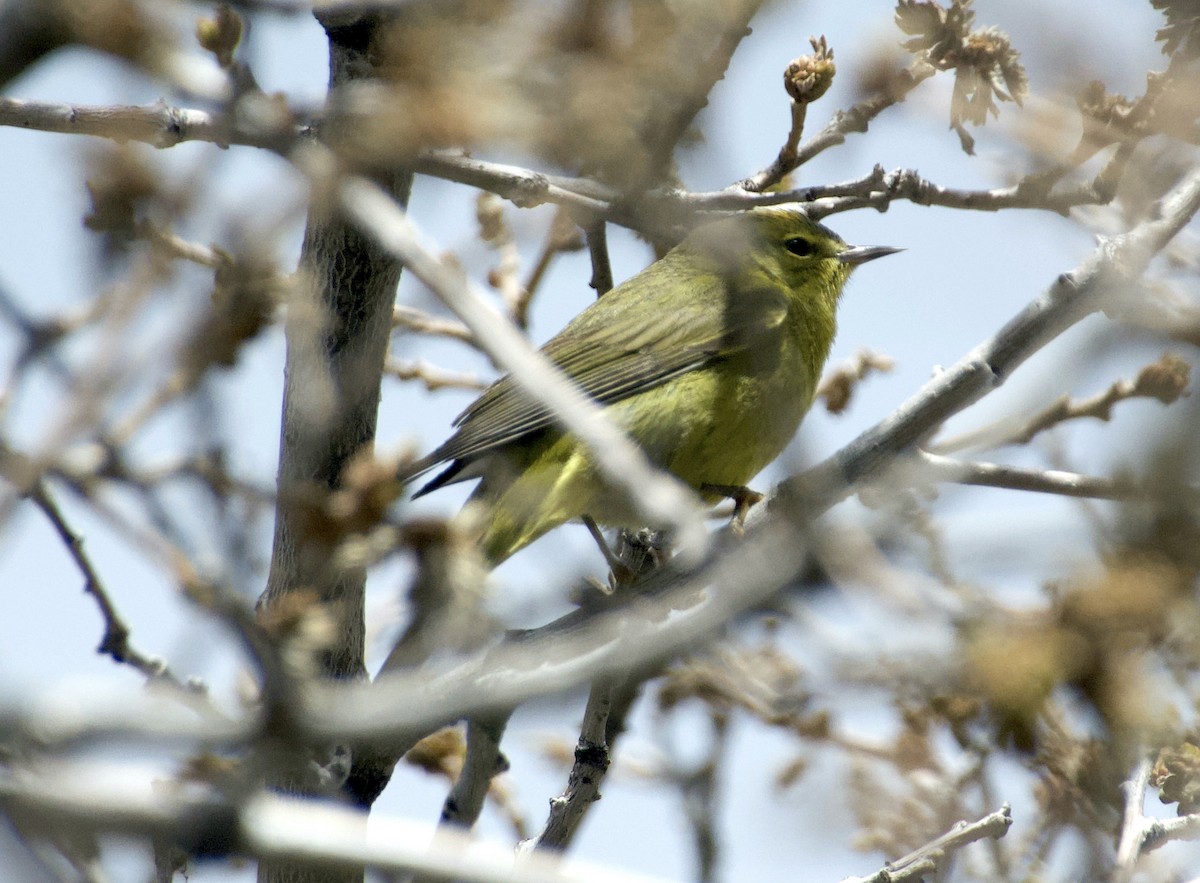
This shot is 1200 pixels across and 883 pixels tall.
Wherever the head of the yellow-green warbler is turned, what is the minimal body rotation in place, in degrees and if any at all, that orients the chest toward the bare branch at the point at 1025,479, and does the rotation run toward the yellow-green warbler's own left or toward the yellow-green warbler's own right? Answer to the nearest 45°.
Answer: approximately 45° to the yellow-green warbler's own right

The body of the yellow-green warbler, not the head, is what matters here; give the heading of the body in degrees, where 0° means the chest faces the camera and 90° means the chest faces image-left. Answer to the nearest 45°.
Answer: approximately 270°

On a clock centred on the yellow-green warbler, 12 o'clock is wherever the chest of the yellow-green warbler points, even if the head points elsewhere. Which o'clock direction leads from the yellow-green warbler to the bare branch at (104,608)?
The bare branch is roughly at 6 o'clock from the yellow-green warbler.
